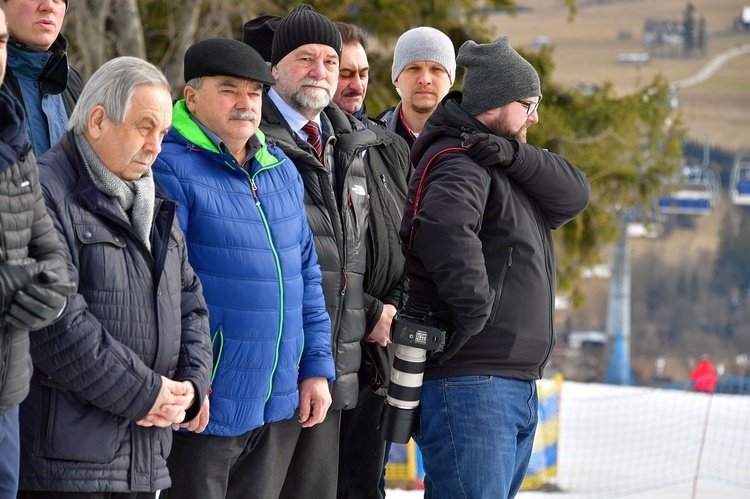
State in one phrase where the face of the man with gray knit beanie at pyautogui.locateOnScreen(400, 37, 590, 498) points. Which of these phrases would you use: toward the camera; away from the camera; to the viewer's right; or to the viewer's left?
to the viewer's right

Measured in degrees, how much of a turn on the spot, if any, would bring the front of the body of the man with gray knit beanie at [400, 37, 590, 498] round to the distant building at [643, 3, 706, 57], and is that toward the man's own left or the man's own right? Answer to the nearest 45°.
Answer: approximately 90° to the man's own left

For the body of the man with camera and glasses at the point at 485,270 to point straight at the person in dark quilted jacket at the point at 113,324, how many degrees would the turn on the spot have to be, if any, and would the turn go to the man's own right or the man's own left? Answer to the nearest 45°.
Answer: approximately 135° to the man's own right

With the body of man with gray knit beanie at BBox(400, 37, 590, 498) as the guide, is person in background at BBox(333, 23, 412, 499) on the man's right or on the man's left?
on the man's left

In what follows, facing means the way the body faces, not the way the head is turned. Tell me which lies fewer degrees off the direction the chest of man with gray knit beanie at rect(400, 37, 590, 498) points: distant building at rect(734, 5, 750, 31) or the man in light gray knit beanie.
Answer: the distant building

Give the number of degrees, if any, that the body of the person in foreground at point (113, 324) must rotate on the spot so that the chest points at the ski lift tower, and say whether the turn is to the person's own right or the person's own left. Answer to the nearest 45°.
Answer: approximately 90° to the person's own left

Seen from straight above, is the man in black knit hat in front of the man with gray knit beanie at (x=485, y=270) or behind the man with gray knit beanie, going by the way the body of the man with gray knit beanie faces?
behind

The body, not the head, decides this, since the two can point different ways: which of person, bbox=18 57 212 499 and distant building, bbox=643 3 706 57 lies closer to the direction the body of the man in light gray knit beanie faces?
the person

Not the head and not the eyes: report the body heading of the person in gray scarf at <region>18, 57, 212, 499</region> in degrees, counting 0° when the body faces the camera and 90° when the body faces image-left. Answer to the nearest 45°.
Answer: approximately 315°

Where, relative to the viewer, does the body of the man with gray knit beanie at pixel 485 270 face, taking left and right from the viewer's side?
facing to the right of the viewer

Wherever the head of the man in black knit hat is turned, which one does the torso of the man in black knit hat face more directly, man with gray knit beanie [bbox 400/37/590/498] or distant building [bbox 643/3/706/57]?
the man with gray knit beanie
